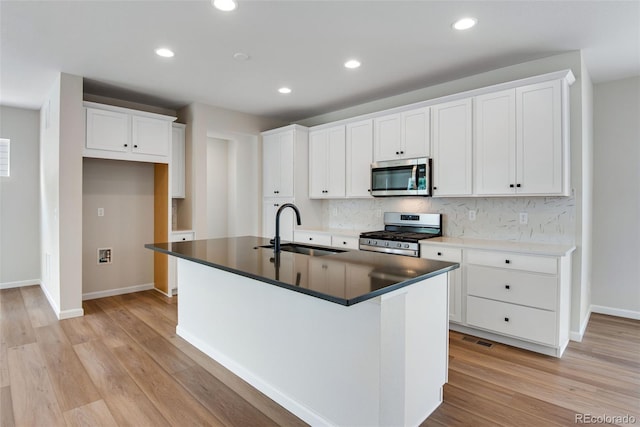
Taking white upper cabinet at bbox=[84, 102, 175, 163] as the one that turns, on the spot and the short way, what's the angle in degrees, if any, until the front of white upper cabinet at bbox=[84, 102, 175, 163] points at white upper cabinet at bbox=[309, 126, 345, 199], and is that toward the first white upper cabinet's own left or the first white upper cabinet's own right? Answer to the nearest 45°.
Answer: approximately 45° to the first white upper cabinet's own left

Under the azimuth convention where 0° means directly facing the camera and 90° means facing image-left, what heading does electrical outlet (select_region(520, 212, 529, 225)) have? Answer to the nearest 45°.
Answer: approximately 0°

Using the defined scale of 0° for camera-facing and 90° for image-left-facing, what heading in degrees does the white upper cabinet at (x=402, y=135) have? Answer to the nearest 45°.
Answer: approximately 45°

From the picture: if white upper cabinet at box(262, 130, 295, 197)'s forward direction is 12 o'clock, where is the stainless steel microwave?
The stainless steel microwave is roughly at 9 o'clock from the white upper cabinet.

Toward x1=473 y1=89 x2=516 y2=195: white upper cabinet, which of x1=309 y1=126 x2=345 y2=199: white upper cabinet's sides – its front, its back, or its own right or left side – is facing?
left

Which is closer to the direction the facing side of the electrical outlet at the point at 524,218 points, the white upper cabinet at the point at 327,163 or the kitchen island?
the kitchen island
